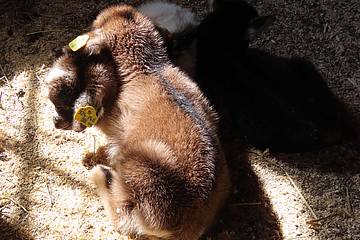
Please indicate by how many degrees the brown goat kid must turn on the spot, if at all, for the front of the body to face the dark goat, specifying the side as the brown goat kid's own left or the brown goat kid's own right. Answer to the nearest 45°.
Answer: approximately 90° to the brown goat kid's own right

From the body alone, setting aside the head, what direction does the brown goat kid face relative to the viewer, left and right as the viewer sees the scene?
facing away from the viewer and to the left of the viewer
